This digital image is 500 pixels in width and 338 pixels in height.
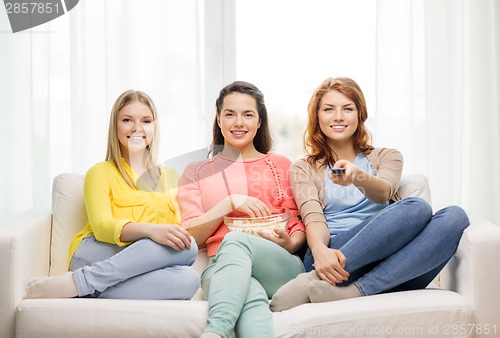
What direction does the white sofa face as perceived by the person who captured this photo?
facing the viewer
